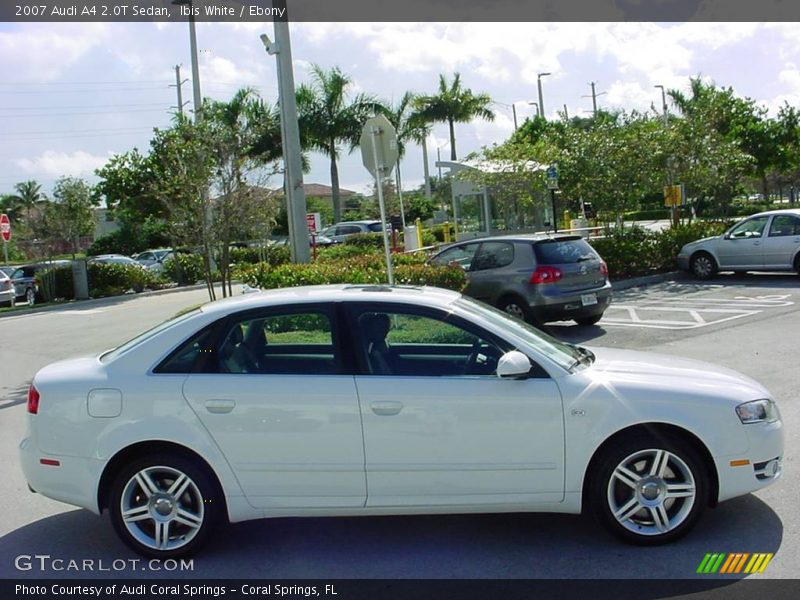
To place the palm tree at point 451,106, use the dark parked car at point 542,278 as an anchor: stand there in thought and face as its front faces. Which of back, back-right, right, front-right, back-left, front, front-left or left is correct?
front-right

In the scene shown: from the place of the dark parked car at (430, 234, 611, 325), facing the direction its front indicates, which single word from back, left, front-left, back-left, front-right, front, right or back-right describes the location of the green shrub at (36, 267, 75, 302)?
front

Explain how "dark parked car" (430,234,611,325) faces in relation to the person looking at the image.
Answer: facing away from the viewer and to the left of the viewer

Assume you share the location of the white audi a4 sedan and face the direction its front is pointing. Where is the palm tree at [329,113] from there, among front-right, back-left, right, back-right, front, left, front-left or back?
left

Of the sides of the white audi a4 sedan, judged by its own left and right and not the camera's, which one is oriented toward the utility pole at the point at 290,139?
left

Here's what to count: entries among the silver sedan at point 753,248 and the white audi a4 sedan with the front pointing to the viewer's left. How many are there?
1

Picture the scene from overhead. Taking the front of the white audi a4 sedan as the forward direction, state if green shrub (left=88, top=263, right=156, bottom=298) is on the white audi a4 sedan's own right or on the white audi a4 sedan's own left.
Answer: on the white audi a4 sedan's own left

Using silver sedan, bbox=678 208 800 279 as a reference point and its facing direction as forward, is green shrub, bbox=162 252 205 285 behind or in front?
in front

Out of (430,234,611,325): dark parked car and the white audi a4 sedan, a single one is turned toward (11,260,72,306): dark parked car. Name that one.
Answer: (430,234,611,325): dark parked car

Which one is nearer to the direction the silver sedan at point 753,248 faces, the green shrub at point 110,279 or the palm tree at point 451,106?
the green shrub

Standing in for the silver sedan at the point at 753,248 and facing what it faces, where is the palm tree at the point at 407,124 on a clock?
The palm tree is roughly at 2 o'clock from the silver sedan.

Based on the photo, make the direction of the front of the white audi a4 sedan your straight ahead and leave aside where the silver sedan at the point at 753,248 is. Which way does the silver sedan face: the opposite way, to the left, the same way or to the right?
the opposite way

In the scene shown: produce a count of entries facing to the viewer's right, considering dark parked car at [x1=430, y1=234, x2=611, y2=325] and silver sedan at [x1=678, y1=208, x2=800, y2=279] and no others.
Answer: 0

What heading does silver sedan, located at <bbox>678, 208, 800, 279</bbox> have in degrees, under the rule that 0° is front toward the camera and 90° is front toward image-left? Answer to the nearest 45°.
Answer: approximately 90°

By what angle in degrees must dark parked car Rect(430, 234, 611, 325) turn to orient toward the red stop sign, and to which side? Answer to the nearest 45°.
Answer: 0° — it already faces it
